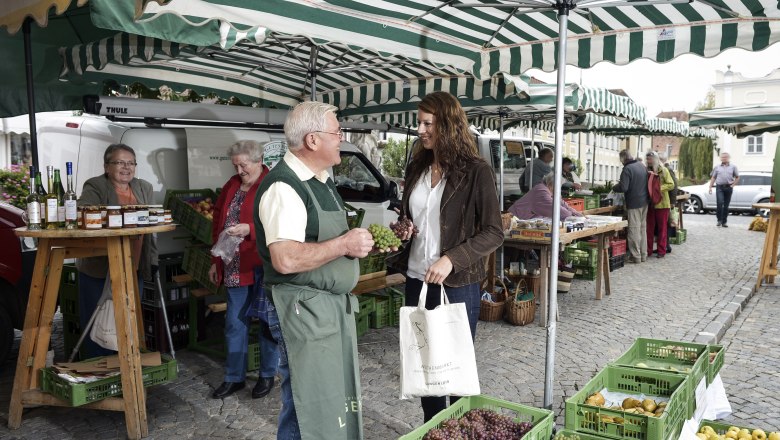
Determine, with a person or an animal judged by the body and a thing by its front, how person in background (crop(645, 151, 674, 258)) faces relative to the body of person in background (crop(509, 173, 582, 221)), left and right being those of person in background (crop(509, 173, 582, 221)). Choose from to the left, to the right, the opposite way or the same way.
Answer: the opposite way

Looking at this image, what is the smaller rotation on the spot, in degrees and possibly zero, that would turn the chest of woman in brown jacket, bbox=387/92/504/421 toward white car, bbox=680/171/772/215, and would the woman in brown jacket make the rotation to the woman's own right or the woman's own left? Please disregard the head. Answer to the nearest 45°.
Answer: approximately 180°

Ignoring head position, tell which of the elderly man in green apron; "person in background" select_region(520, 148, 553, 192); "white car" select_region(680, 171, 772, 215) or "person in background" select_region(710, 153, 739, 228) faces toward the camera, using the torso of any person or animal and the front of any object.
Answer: "person in background" select_region(710, 153, 739, 228)

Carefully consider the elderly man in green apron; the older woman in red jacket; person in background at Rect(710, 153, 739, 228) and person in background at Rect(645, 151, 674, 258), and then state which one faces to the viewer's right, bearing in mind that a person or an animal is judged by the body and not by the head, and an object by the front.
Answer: the elderly man in green apron

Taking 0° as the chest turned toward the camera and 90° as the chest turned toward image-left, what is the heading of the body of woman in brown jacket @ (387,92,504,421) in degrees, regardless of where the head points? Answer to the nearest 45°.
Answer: approximately 45°

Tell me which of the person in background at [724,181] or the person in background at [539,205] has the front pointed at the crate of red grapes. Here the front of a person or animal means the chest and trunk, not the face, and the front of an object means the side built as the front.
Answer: the person in background at [724,181]

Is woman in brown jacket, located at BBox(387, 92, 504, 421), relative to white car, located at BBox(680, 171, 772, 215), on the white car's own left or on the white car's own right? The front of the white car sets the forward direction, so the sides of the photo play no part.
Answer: on the white car's own left

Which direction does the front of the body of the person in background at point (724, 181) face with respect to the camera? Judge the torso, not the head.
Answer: toward the camera

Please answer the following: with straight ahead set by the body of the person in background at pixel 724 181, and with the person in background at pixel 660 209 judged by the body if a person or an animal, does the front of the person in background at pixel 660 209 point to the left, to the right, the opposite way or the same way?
to the right

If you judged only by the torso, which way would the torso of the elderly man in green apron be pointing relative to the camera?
to the viewer's right

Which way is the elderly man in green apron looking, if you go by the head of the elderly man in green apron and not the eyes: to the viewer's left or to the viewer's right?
to the viewer's right
